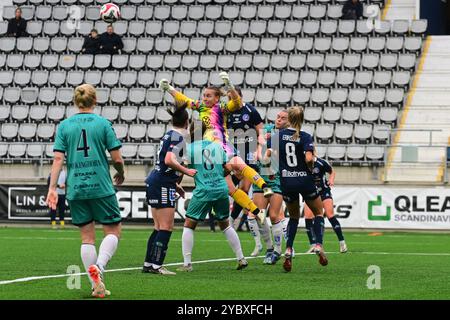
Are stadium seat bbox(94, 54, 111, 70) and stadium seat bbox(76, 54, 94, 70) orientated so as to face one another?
no

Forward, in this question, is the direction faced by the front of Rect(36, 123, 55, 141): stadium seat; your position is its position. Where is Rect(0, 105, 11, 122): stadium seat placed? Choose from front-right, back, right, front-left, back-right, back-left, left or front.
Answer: back-right

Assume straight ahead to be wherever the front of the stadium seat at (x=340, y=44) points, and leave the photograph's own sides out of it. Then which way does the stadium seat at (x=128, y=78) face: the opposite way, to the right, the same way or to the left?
the same way

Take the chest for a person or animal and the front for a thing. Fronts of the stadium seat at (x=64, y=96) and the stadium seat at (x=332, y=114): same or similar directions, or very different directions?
same or similar directions

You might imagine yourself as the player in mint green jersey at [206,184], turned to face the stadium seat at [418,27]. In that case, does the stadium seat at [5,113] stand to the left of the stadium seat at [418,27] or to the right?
left

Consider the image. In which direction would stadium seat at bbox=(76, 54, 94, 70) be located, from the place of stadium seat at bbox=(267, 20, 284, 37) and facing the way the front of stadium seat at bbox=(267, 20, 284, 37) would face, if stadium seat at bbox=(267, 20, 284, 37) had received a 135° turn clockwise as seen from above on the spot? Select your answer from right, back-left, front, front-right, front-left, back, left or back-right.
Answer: front-left

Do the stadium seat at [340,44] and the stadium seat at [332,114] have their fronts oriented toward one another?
no

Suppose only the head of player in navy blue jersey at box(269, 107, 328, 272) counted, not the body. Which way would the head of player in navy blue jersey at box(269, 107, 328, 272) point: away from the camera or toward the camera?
away from the camera

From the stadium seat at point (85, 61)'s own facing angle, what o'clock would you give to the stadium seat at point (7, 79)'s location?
the stadium seat at point (7, 79) is roughly at 3 o'clock from the stadium seat at point (85, 61).

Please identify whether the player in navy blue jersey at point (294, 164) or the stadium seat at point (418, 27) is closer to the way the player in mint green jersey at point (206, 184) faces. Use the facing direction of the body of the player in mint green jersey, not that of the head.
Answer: the stadium seat

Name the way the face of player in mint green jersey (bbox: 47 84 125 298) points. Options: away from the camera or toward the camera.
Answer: away from the camera

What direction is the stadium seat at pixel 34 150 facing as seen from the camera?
toward the camera

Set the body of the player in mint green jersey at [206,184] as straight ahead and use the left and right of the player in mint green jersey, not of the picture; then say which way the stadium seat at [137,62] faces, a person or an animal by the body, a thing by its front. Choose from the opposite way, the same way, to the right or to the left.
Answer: the opposite way

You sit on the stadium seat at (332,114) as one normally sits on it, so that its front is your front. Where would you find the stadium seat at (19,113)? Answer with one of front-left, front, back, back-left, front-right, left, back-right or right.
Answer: right

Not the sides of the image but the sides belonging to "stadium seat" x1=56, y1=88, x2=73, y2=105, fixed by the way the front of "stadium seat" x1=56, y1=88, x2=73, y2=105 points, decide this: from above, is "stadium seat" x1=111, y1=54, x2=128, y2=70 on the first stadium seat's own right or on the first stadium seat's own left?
on the first stadium seat's own left

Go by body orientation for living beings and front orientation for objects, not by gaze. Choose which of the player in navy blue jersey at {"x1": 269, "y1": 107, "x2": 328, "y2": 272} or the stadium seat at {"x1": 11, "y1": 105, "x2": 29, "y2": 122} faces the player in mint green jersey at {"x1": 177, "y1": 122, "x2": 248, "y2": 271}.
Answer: the stadium seat

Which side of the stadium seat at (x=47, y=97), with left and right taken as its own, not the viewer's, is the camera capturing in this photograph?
front

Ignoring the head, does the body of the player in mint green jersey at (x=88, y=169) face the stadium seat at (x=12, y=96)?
yes
